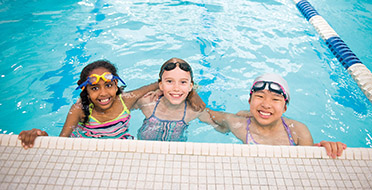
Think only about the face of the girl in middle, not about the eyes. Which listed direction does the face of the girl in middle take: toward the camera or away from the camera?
toward the camera

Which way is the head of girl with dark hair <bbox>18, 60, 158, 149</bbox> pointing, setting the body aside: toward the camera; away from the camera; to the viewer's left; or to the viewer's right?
toward the camera

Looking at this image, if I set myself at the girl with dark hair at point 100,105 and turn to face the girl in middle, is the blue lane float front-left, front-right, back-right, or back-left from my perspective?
front-left

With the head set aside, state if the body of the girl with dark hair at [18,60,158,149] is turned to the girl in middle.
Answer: no

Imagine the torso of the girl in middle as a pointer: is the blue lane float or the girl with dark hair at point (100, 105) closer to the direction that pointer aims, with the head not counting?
the girl with dark hair

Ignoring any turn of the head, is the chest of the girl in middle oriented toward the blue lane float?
no

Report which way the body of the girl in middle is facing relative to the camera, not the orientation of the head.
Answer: toward the camera

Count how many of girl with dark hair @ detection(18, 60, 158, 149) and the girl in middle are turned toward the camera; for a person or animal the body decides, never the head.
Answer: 2

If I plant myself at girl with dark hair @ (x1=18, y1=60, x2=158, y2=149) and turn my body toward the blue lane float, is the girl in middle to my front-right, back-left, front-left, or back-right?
front-right

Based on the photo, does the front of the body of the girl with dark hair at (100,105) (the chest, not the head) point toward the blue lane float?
no

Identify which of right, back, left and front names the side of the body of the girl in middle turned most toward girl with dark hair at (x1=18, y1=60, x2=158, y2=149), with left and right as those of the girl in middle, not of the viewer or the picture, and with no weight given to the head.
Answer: right

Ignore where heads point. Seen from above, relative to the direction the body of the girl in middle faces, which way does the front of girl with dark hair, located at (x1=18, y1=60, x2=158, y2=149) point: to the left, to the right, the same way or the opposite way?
the same way
